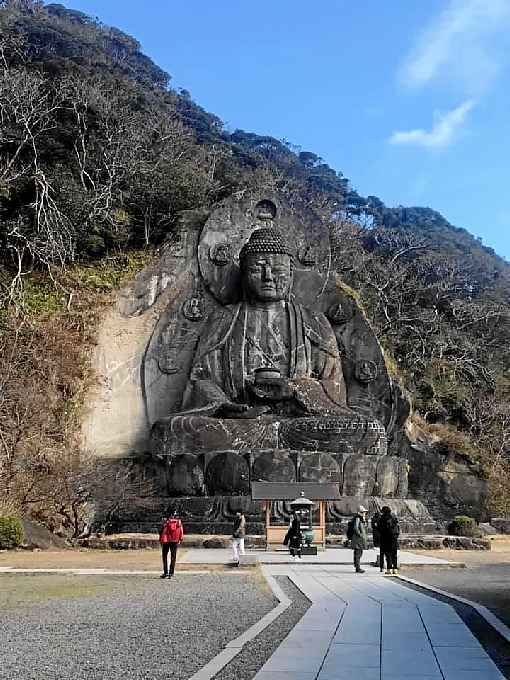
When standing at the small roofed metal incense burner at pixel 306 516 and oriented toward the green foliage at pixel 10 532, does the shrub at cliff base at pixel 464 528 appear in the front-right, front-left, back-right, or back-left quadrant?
back-right

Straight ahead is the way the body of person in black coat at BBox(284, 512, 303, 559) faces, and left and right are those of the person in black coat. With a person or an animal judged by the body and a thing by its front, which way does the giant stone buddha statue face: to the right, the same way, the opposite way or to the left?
the opposite way

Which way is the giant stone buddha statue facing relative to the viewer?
toward the camera

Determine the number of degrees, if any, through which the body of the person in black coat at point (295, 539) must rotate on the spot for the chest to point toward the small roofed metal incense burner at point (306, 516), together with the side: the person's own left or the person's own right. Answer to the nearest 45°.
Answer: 0° — they already face it

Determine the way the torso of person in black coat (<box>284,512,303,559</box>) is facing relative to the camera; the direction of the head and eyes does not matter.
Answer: away from the camera

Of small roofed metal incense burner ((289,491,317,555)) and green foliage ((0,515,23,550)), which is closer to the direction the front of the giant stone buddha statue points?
the small roofed metal incense burner

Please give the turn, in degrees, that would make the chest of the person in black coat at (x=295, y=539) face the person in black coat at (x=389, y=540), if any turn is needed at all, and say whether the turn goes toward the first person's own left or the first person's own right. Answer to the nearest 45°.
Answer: approximately 135° to the first person's own right

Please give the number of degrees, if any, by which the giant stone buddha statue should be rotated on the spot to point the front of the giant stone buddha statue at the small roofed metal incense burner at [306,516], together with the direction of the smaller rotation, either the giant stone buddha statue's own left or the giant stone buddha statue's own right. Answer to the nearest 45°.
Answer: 0° — it already faces it

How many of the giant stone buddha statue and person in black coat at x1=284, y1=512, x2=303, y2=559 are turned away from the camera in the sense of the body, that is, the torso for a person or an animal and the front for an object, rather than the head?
1

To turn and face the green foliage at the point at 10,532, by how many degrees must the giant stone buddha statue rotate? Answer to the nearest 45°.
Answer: approximately 45° to its right

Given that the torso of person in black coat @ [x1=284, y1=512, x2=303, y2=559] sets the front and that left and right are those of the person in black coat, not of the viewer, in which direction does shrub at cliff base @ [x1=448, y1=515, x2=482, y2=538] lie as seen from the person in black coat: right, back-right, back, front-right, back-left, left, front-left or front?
front-right

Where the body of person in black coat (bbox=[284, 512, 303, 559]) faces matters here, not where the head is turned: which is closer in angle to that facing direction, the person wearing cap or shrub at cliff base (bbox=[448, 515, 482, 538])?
the shrub at cliff base

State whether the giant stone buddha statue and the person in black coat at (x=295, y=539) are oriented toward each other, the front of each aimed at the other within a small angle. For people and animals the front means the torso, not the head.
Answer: yes

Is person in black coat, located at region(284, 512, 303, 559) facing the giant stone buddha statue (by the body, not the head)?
yes

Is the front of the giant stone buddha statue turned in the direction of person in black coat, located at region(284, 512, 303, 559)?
yes
